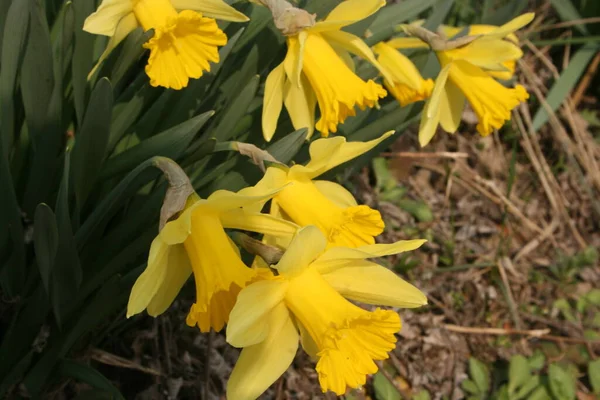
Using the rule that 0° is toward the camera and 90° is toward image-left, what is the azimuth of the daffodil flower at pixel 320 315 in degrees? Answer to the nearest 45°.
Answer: approximately 315°

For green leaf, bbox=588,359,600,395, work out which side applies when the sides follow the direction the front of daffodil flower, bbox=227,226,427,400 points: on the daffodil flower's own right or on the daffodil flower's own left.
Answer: on the daffodil flower's own left

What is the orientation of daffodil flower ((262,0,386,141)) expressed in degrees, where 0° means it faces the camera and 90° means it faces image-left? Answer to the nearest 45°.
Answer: approximately 270°

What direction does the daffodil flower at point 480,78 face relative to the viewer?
to the viewer's right

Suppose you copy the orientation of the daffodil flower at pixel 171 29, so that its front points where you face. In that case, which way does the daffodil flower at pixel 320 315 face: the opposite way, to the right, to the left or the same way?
the same way

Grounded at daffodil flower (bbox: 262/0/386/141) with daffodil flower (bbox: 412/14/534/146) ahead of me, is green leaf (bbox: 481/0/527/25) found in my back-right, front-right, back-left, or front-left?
front-left

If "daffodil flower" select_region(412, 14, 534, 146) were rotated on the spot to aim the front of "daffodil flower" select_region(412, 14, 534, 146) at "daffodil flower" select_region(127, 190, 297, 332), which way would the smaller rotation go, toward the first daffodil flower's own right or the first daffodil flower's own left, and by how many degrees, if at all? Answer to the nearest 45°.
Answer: approximately 135° to the first daffodil flower's own right

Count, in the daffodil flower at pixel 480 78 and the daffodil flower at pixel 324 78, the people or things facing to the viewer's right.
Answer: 2

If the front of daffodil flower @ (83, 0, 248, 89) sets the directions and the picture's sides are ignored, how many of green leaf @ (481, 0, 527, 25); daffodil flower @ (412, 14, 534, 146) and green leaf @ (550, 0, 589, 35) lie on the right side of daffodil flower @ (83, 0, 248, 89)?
0

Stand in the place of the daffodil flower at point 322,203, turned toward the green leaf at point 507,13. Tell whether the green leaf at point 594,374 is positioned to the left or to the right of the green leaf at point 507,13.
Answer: right

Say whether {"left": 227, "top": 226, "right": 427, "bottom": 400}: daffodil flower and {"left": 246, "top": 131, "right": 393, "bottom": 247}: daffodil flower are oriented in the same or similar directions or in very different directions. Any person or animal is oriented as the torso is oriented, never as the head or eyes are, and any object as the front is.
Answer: same or similar directions
